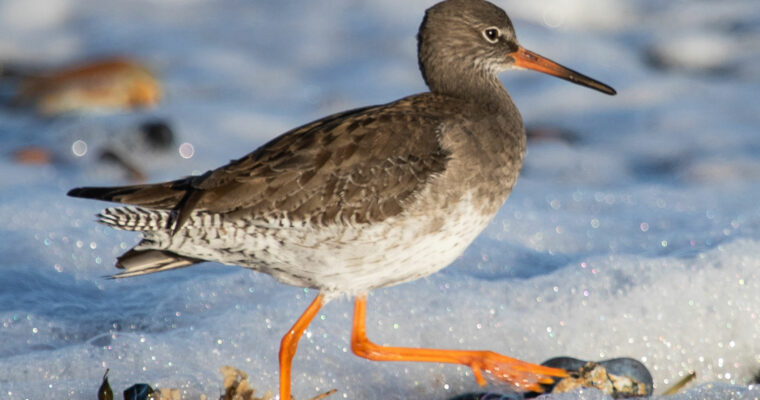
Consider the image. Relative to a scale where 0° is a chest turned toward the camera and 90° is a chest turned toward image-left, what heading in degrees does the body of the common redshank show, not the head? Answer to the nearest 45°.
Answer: approximately 270°
